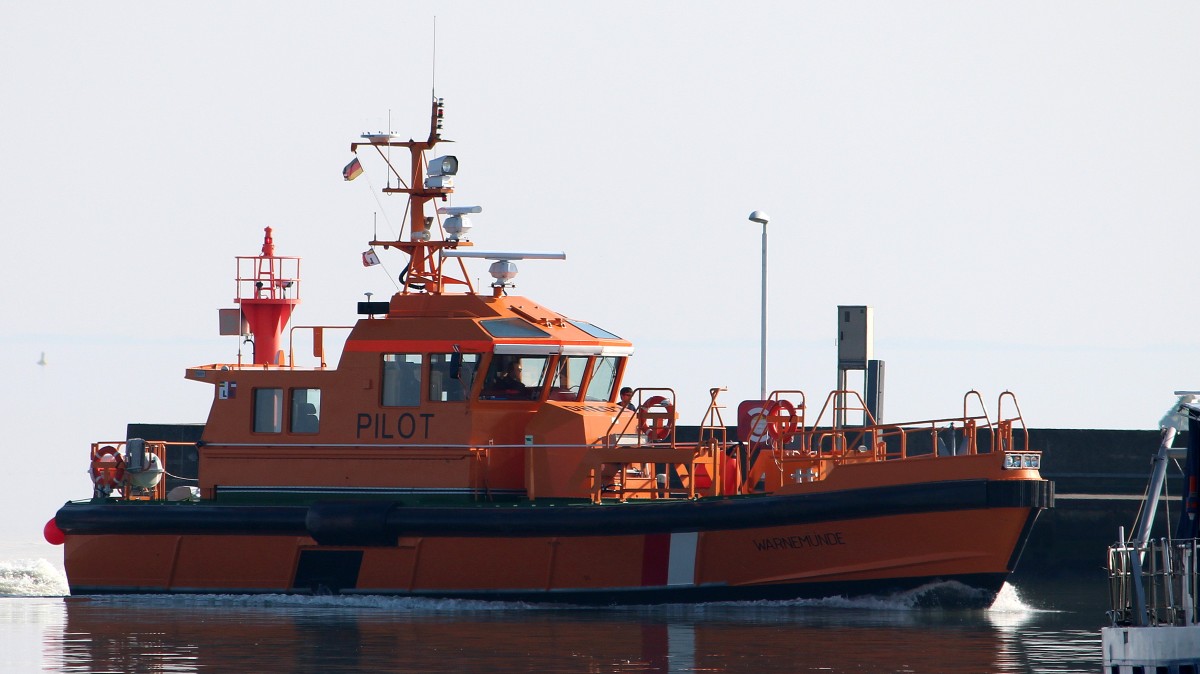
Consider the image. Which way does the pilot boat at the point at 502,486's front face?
to the viewer's right

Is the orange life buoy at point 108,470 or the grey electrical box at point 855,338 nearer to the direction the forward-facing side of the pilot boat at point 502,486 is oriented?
the grey electrical box

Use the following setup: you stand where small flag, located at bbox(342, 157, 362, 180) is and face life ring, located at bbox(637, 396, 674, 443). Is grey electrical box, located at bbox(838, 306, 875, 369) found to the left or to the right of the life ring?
left

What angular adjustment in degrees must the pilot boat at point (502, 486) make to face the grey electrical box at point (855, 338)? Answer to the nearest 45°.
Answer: approximately 45° to its left
